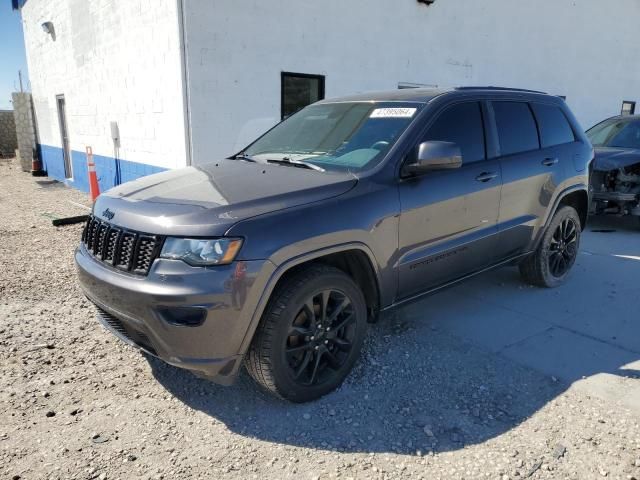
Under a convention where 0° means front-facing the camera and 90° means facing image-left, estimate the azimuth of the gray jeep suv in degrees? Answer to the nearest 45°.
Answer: approximately 45°
